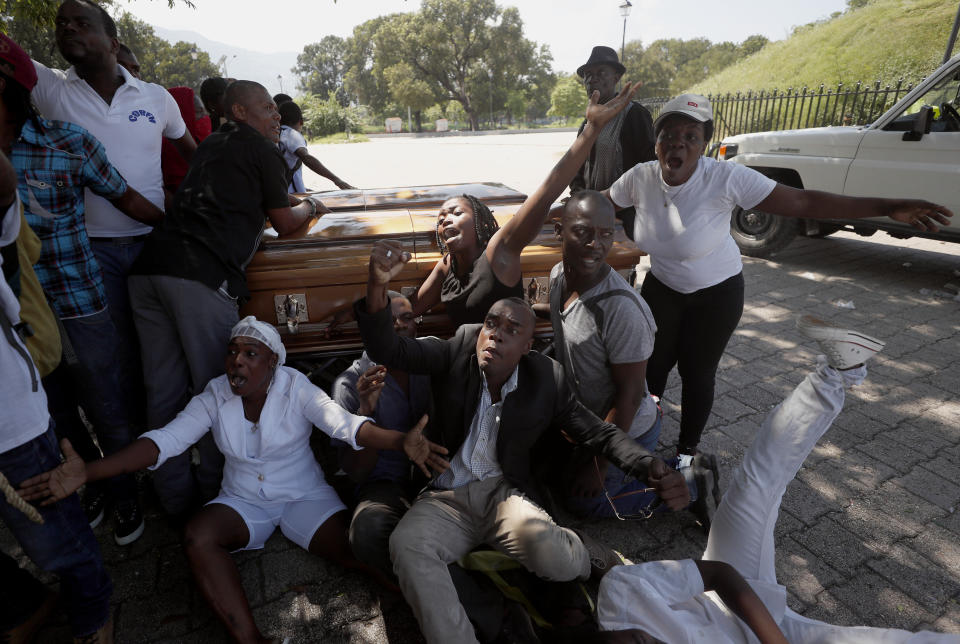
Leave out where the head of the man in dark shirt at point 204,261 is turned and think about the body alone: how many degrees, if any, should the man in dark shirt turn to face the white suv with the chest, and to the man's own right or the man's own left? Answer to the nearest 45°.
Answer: approximately 45° to the man's own right

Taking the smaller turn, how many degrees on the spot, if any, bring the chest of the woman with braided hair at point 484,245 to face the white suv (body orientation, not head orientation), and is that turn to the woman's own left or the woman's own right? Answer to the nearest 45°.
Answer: approximately 180°

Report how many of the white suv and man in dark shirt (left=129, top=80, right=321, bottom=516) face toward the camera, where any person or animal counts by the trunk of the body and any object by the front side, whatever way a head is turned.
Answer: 0

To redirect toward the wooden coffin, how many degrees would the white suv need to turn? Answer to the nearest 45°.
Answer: approximately 45° to its left

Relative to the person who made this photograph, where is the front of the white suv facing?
facing to the left of the viewer

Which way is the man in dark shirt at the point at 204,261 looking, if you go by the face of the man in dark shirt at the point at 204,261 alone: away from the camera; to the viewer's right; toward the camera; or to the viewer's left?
to the viewer's right

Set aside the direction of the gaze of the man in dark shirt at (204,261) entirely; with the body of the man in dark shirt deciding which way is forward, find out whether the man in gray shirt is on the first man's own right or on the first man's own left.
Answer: on the first man's own right

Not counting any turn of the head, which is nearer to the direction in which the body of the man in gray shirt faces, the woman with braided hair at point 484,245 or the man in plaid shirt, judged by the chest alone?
the man in plaid shirt

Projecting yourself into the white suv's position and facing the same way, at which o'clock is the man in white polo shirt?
The man in white polo shirt is roughly at 10 o'clock from the white suv.

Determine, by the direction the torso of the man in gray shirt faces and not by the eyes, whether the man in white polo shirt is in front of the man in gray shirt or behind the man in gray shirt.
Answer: in front

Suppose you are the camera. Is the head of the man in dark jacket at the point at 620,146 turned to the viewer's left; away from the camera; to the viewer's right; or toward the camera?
toward the camera

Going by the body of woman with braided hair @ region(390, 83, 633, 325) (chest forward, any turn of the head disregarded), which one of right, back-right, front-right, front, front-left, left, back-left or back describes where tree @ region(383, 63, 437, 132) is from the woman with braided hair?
back-right

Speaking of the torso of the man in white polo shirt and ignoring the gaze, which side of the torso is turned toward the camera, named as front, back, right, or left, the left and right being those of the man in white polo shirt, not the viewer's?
front

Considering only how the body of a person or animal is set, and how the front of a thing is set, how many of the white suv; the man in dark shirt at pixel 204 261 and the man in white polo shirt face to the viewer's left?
1

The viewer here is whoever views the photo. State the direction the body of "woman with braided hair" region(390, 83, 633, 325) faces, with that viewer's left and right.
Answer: facing the viewer and to the left of the viewer

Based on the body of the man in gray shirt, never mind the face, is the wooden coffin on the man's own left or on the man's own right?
on the man's own right

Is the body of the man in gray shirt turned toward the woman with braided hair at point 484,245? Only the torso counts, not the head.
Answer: no

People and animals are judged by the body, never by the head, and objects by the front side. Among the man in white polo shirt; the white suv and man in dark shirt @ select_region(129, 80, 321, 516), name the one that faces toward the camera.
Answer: the man in white polo shirt

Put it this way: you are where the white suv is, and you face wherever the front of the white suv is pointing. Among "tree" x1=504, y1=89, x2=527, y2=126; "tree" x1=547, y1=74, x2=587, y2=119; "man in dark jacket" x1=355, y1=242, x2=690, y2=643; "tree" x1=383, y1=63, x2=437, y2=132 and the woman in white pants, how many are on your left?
2

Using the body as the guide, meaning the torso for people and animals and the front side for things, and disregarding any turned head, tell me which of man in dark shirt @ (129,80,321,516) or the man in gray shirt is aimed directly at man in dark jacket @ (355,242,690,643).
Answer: the man in gray shirt

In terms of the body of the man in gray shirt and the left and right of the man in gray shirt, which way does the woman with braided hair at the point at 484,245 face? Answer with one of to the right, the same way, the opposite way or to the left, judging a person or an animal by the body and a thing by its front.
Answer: the same way
